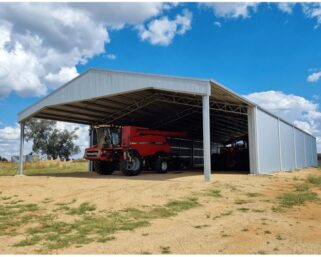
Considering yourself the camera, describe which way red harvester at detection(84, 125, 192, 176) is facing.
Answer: facing the viewer and to the left of the viewer
